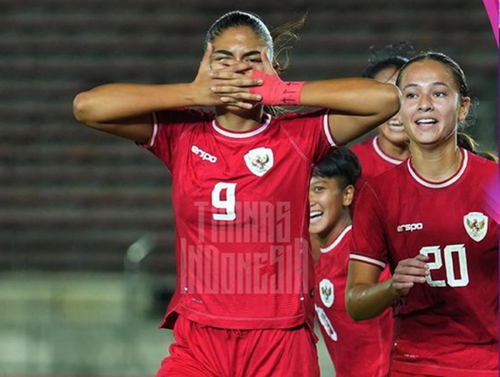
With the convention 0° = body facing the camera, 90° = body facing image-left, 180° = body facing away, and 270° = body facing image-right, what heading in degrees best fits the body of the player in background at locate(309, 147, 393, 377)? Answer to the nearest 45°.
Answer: approximately 45°

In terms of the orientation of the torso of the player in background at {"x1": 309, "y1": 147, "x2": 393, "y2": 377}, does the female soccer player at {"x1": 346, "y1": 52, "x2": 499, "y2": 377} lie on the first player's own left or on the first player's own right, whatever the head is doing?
on the first player's own left

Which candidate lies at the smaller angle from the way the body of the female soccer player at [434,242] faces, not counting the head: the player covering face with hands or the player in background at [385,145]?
the player covering face with hands

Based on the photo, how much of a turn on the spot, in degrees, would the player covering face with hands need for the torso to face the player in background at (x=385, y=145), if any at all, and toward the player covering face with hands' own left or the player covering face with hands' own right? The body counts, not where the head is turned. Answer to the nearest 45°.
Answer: approximately 135° to the player covering face with hands' own left

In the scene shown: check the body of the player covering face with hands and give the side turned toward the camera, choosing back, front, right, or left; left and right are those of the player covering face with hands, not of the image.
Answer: front

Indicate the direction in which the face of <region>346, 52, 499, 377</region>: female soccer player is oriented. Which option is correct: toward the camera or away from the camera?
toward the camera

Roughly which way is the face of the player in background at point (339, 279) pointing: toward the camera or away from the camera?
toward the camera

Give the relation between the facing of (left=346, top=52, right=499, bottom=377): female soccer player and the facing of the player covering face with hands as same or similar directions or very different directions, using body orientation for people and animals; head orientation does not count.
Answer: same or similar directions

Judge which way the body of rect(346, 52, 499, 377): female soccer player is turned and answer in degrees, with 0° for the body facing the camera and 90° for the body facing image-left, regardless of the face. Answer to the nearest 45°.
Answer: approximately 0°

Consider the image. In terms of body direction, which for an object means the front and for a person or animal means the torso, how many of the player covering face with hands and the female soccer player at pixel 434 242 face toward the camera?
2

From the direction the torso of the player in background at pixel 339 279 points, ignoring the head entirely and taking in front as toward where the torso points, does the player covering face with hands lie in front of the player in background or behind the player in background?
in front

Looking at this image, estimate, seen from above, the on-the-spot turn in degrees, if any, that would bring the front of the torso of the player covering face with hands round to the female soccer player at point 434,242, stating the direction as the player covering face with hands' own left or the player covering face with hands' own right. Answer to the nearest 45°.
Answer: approximately 90° to the player covering face with hands' own left
